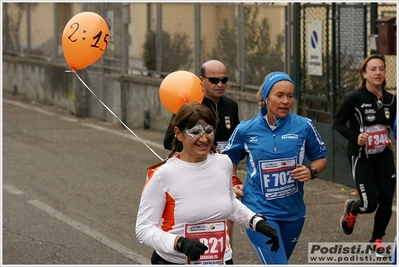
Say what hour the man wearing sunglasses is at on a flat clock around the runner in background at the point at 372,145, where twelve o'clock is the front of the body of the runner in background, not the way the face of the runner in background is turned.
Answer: The man wearing sunglasses is roughly at 3 o'clock from the runner in background.

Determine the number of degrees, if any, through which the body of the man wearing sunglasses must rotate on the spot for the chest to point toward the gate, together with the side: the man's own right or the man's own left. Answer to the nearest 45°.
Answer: approximately 135° to the man's own left

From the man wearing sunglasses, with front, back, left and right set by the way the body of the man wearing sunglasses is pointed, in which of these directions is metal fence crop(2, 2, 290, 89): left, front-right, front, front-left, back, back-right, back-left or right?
back-left

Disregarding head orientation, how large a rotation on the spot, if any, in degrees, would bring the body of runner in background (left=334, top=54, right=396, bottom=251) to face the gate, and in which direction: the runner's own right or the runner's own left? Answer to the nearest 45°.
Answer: approximately 135° to the runner's own left

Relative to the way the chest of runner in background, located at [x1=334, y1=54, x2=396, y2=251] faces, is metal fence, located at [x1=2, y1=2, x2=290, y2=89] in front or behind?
behind

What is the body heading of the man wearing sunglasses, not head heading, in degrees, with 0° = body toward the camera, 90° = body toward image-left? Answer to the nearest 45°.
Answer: approximately 315°

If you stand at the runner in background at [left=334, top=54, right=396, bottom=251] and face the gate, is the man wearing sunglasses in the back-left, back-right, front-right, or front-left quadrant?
back-left

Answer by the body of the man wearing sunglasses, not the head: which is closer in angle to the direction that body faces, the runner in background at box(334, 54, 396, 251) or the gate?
the runner in background

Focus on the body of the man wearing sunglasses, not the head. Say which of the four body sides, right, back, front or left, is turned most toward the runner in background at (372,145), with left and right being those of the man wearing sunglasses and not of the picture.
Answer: left
